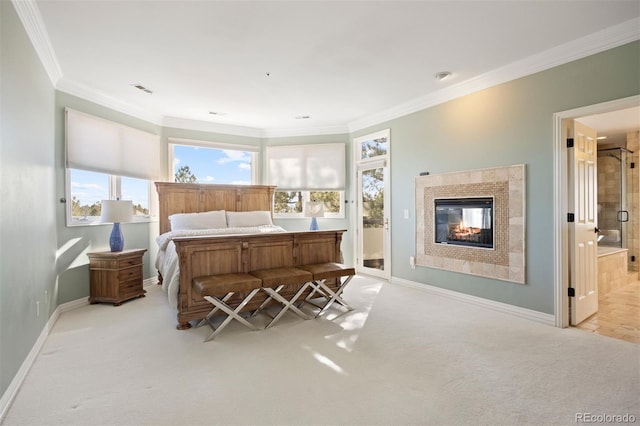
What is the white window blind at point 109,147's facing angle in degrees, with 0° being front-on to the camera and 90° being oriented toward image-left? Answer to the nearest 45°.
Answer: approximately 315°

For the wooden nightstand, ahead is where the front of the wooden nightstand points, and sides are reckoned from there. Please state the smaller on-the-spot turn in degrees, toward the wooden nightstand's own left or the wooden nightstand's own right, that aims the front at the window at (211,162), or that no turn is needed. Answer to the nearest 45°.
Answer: approximately 90° to the wooden nightstand's own left

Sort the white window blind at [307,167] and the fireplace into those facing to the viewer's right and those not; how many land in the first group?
0

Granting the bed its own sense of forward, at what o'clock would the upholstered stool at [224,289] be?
The upholstered stool is roughly at 1 o'clock from the bed.

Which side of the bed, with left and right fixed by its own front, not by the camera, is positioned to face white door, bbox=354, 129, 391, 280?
left

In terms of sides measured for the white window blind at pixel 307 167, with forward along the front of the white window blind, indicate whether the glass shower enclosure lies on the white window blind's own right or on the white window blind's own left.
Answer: on the white window blind's own left

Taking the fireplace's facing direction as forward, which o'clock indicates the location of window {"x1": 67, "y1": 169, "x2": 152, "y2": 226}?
The window is roughly at 1 o'clock from the fireplace.

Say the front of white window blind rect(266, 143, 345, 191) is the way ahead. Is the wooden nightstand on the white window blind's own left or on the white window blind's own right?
on the white window blind's own right

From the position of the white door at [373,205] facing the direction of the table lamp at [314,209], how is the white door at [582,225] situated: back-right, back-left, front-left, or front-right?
back-left

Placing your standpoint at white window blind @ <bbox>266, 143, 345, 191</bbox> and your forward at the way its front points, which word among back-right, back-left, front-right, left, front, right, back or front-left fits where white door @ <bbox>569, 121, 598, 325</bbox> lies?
front-left

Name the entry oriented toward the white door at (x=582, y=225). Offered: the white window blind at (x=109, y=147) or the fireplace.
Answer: the white window blind

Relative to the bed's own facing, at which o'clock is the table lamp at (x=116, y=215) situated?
The table lamp is roughly at 5 o'clock from the bed.

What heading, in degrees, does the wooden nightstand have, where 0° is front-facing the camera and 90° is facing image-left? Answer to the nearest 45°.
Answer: approximately 315°

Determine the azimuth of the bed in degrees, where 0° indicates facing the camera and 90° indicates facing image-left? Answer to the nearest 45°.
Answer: approximately 315°
